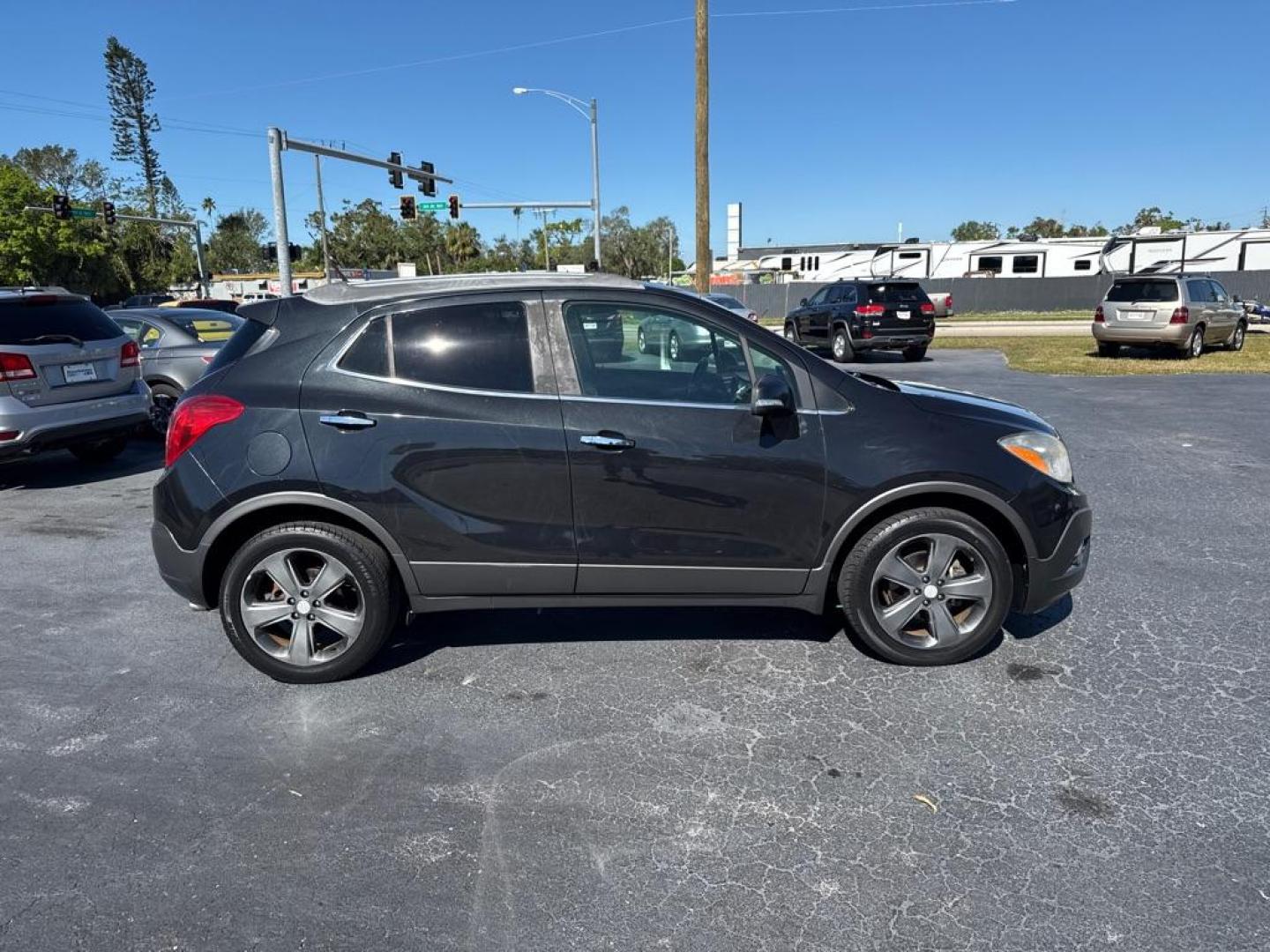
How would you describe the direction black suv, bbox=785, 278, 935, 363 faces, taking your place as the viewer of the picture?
facing away from the viewer and to the left of the viewer

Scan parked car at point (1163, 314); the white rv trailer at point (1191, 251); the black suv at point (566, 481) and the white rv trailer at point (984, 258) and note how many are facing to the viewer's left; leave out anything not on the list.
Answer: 2

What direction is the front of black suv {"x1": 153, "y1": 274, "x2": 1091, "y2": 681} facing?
to the viewer's right

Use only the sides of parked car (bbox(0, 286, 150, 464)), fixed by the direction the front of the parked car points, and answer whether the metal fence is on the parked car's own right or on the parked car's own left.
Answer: on the parked car's own right

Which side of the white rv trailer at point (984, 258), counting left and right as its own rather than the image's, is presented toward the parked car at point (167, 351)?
left

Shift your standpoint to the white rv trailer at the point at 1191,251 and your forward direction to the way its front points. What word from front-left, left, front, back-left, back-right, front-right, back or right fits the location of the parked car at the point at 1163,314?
left

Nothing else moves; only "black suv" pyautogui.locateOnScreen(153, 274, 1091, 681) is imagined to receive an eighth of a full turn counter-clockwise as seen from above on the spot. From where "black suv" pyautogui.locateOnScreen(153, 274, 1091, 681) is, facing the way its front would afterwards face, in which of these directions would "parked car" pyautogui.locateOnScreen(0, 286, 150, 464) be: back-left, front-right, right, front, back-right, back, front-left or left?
left

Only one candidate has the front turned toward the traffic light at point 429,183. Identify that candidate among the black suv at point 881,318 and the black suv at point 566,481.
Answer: the black suv at point 881,318

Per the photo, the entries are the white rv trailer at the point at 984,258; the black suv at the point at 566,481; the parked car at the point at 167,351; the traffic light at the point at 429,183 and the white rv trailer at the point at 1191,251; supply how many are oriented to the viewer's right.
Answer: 1
